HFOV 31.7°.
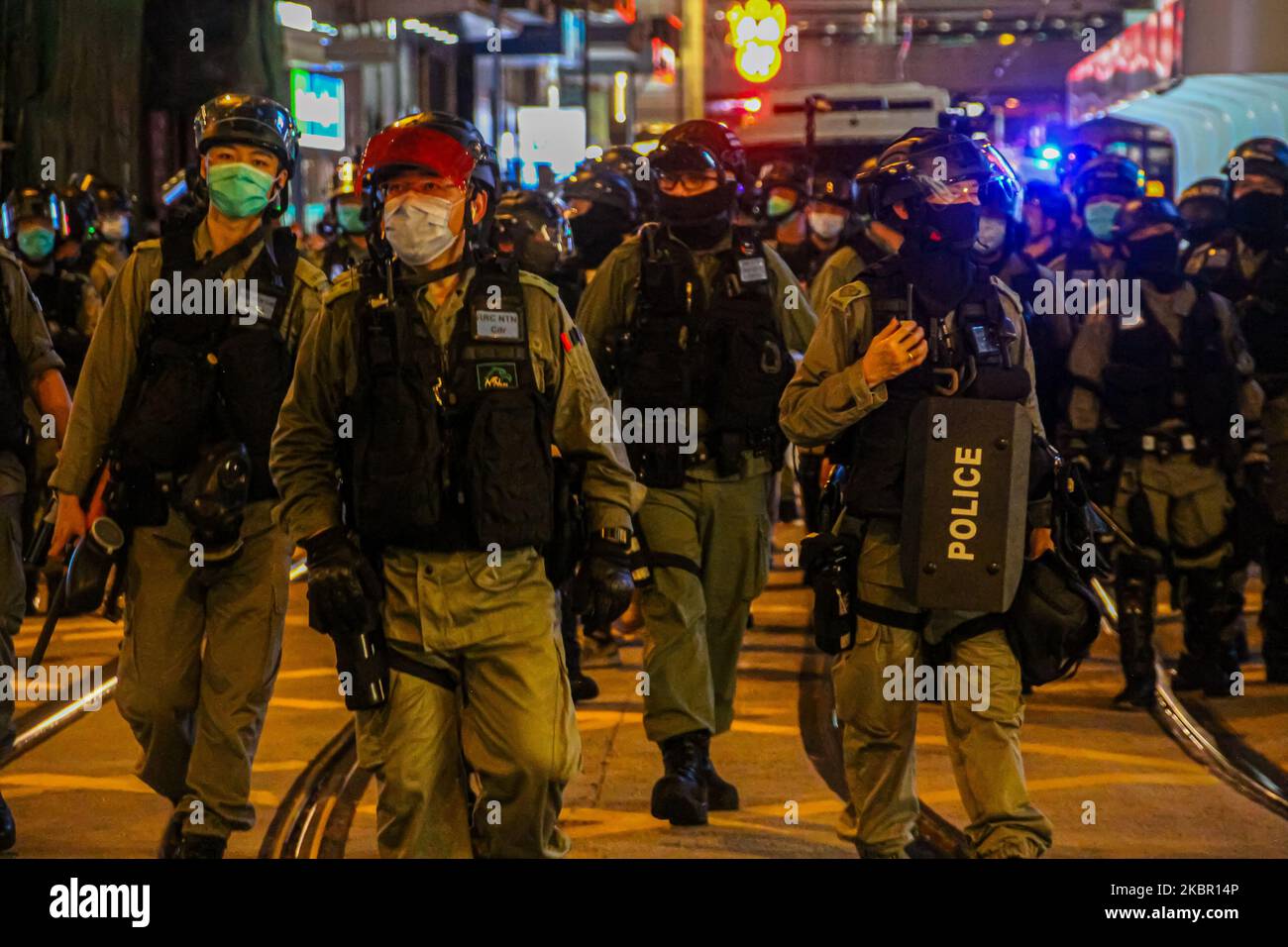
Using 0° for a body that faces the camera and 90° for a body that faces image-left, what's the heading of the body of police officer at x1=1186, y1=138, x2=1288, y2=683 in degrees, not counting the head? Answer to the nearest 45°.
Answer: approximately 0°

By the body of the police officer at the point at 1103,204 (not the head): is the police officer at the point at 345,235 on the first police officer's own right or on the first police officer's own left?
on the first police officer's own right

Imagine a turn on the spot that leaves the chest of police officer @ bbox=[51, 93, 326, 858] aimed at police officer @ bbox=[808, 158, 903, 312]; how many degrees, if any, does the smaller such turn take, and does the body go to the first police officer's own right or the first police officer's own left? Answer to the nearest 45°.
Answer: approximately 135° to the first police officer's own left

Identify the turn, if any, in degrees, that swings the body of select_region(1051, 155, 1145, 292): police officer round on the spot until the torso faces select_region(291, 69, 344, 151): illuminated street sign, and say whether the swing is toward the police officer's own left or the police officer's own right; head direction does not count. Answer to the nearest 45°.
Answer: approximately 135° to the police officer's own right

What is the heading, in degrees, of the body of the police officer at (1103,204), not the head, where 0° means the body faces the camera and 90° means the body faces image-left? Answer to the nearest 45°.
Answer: approximately 0°
